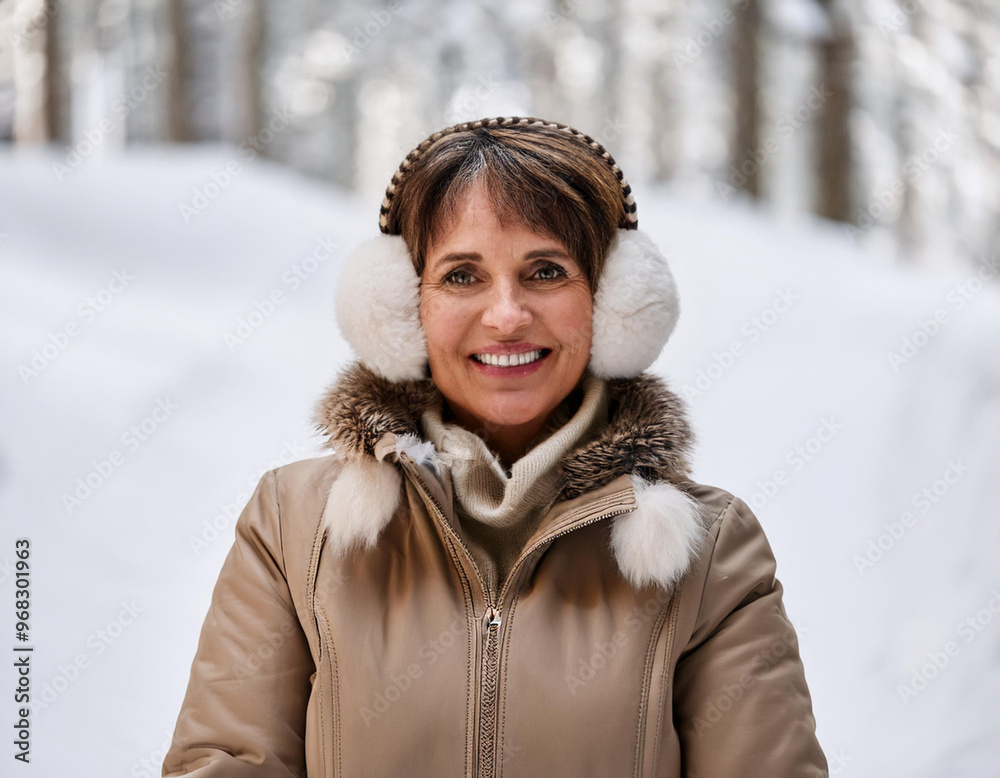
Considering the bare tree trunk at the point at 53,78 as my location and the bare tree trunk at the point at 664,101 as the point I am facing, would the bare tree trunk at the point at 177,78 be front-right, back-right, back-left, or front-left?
front-right

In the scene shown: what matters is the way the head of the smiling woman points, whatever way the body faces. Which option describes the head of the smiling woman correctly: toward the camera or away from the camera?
toward the camera

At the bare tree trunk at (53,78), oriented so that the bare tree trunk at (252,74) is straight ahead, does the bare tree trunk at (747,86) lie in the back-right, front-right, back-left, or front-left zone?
front-right

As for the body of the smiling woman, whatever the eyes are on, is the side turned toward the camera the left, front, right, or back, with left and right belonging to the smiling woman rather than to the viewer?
front

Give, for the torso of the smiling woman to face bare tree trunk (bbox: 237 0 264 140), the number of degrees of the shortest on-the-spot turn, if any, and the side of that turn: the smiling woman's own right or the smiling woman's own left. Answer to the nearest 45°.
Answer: approximately 180°

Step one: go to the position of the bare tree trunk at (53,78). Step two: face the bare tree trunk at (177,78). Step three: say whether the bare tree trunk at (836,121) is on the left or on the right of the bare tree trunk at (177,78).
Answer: right

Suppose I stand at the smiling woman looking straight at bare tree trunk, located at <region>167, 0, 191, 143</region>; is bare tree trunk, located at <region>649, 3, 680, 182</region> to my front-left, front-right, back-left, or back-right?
front-right

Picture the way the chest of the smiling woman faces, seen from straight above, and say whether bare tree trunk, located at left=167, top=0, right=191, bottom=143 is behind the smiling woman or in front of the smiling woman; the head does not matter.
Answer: behind

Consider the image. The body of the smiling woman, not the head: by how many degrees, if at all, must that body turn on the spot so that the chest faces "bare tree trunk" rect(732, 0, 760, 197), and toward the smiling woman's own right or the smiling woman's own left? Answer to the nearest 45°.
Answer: approximately 180°

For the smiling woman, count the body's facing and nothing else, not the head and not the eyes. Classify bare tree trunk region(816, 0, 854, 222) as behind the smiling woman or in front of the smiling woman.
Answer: behind
